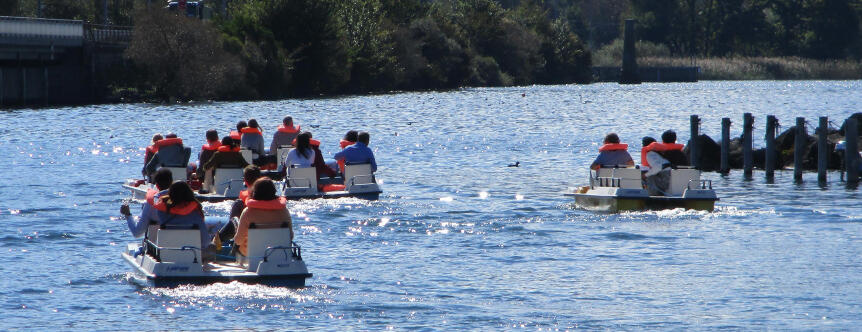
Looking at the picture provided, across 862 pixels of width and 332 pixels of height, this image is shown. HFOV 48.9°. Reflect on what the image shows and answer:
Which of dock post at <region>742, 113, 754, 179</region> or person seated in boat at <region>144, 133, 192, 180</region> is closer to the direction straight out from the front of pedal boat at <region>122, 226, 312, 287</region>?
the person seated in boat

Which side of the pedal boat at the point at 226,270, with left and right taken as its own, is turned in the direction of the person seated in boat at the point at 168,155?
front

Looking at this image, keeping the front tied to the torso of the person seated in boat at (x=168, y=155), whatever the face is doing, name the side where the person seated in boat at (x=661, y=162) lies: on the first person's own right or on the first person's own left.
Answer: on the first person's own right

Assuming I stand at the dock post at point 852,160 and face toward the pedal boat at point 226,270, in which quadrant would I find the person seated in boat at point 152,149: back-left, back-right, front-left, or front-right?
front-right

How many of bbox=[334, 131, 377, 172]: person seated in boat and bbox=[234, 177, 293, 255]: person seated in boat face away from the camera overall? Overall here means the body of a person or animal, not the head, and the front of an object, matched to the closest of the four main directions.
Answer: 2

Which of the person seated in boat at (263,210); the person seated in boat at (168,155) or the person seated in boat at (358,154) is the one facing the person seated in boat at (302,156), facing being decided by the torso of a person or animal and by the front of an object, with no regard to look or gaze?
the person seated in boat at (263,210)

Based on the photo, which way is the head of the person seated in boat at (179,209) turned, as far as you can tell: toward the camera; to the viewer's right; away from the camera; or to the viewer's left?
away from the camera

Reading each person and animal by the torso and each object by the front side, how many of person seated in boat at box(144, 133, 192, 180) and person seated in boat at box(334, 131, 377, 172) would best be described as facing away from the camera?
2

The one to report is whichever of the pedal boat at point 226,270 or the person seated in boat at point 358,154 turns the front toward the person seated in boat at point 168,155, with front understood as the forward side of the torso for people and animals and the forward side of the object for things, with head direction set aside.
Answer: the pedal boat

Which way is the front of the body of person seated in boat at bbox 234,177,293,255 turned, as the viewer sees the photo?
away from the camera

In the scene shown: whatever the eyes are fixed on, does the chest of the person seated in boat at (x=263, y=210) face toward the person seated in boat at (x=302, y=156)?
yes

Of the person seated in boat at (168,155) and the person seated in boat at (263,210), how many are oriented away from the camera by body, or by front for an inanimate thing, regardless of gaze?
2

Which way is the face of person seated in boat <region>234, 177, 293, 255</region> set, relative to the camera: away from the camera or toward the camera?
away from the camera

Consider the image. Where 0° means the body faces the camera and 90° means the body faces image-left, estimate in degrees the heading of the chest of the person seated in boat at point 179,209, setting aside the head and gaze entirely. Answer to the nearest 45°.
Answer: approximately 135°

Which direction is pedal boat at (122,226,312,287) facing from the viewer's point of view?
away from the camera

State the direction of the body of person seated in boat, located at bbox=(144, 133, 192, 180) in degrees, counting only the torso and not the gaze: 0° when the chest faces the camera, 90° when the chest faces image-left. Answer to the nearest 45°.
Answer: approximately 180°

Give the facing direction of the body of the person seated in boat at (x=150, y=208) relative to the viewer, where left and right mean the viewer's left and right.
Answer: facing away from the viewer and to the left of the viewer

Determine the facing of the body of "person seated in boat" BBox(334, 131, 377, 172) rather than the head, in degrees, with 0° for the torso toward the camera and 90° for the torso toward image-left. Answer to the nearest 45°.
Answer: approximately 180°
